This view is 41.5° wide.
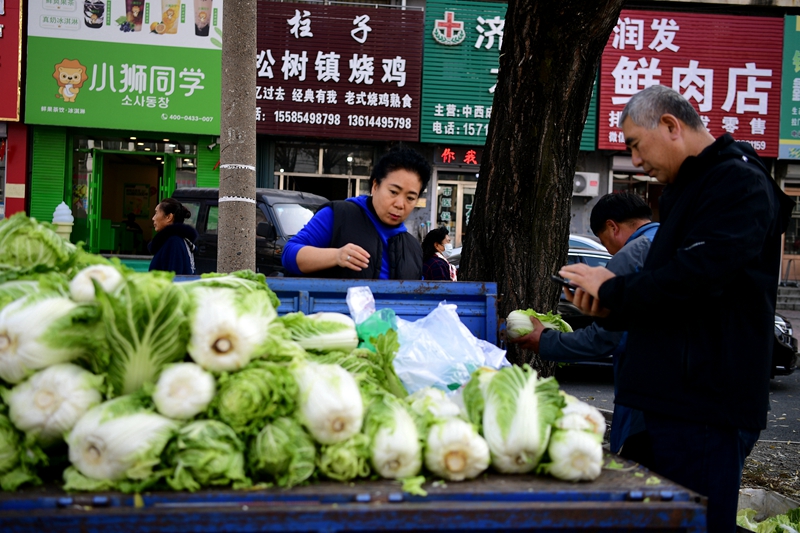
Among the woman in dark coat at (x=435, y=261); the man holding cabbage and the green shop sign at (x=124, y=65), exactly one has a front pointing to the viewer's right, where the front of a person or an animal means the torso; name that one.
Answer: the woman in dark coat

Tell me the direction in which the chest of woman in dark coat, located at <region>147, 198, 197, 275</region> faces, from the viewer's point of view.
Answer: to the viewer's left

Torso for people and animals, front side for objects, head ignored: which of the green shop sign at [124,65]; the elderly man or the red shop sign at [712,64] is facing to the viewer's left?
the elderly man

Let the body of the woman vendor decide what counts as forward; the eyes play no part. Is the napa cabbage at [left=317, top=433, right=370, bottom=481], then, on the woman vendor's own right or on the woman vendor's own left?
on the woman vendor's own right

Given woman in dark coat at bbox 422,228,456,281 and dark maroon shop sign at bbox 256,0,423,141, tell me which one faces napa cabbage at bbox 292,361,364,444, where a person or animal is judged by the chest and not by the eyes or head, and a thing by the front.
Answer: the dark maroon shop sign

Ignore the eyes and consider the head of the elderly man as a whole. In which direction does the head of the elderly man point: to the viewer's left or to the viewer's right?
to the viewer's left

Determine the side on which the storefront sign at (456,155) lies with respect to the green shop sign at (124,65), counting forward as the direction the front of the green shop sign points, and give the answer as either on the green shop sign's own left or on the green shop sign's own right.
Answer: on the green shop sign's own left

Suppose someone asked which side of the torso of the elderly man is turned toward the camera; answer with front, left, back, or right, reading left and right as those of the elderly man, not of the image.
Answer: left

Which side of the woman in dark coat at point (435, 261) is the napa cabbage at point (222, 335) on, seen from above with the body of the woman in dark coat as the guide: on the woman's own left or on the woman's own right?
on the woman's own right

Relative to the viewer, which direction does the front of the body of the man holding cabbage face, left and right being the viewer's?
facing to the left of the viewer

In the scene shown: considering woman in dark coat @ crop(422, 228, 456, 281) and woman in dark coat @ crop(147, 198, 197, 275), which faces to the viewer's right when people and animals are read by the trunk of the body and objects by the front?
woman in dark coat @ crop(422, 228, 456, 281)
